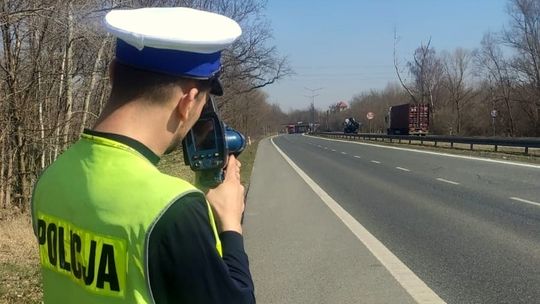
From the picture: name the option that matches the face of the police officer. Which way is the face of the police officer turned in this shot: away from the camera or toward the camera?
away from the camera

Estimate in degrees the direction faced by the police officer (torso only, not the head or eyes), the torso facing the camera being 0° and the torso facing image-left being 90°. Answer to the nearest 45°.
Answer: approximately 225°
